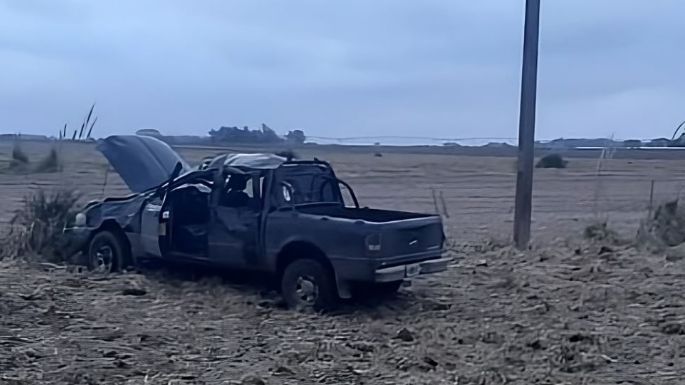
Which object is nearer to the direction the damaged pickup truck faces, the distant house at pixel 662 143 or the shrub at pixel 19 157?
the shrub

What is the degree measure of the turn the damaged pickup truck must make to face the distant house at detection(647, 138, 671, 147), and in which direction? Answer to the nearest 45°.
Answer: approximately 90° to its right

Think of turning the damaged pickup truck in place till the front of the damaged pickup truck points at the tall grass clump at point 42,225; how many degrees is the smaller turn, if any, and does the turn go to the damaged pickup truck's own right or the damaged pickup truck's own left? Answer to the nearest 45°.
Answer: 0° — it already faces it

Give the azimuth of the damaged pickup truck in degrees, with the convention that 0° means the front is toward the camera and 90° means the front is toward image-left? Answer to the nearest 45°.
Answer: approximately 135°

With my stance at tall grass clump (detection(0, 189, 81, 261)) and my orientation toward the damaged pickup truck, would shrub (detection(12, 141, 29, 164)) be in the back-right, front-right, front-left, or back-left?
back-left

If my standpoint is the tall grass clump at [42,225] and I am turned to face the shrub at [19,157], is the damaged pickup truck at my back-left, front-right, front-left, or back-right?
back-right

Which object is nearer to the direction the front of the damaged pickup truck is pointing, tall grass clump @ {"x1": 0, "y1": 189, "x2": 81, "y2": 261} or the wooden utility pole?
the tall grass clump

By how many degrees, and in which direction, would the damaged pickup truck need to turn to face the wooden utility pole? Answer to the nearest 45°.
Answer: approximately 90° to its right
